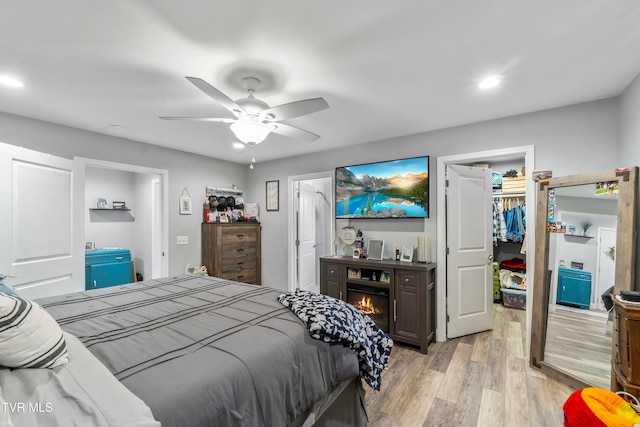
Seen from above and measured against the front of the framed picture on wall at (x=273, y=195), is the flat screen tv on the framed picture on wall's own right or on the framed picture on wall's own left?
on the framed picture on wall's own left

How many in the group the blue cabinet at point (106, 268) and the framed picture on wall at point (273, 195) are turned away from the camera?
0

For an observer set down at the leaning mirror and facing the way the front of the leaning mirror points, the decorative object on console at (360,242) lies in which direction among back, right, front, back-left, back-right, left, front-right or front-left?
front-right

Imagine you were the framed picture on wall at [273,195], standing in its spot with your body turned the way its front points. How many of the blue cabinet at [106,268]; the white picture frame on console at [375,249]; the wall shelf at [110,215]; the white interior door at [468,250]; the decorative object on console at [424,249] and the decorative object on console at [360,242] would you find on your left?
4

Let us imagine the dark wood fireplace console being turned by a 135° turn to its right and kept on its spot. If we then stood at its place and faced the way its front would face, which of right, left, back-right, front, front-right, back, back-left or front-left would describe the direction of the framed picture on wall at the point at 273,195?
front-left

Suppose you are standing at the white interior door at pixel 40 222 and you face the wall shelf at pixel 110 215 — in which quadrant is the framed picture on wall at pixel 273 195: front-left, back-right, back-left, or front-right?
front-right

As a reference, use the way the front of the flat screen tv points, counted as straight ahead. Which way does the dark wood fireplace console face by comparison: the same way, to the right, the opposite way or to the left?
the same way

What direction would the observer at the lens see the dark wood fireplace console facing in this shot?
facing the viewer and to the left of the viewer

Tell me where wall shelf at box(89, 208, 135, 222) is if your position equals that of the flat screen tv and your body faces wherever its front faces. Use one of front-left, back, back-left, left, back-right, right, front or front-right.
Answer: front-right

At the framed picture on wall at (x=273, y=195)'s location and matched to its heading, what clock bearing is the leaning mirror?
The leaning mirror is roughly at 9 o'clock from the framed picture on wall.

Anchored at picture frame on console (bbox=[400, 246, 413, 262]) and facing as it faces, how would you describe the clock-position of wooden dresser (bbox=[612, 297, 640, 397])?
The wooden dresser is roughly at 9 o'clock from the picture frame on console.

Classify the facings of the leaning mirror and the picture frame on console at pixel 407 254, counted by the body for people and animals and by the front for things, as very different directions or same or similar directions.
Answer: same or similar directions

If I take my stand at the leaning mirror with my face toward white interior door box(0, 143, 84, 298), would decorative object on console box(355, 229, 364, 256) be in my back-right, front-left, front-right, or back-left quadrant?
front-right

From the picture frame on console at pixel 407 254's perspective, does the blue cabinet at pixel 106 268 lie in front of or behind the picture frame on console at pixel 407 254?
in front

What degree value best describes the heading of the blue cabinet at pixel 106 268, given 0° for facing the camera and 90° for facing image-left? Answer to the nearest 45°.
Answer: approximately 315°

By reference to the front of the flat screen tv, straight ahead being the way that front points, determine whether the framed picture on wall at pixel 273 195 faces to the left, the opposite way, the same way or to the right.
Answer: the same way

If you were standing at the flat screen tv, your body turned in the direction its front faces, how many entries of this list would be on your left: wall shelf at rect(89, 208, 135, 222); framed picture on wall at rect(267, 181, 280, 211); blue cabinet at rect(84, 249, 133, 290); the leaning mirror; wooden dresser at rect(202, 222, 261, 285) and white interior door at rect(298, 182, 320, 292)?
1

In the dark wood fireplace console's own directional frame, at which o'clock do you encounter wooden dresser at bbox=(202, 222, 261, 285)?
The wooden dresser is roughly at 2 o'clock from the dark wood fireplace console.

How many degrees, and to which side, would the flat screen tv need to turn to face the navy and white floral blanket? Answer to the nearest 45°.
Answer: approximately 45° to its left

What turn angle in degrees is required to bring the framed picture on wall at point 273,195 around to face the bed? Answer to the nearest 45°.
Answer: approximately 45° to its left
